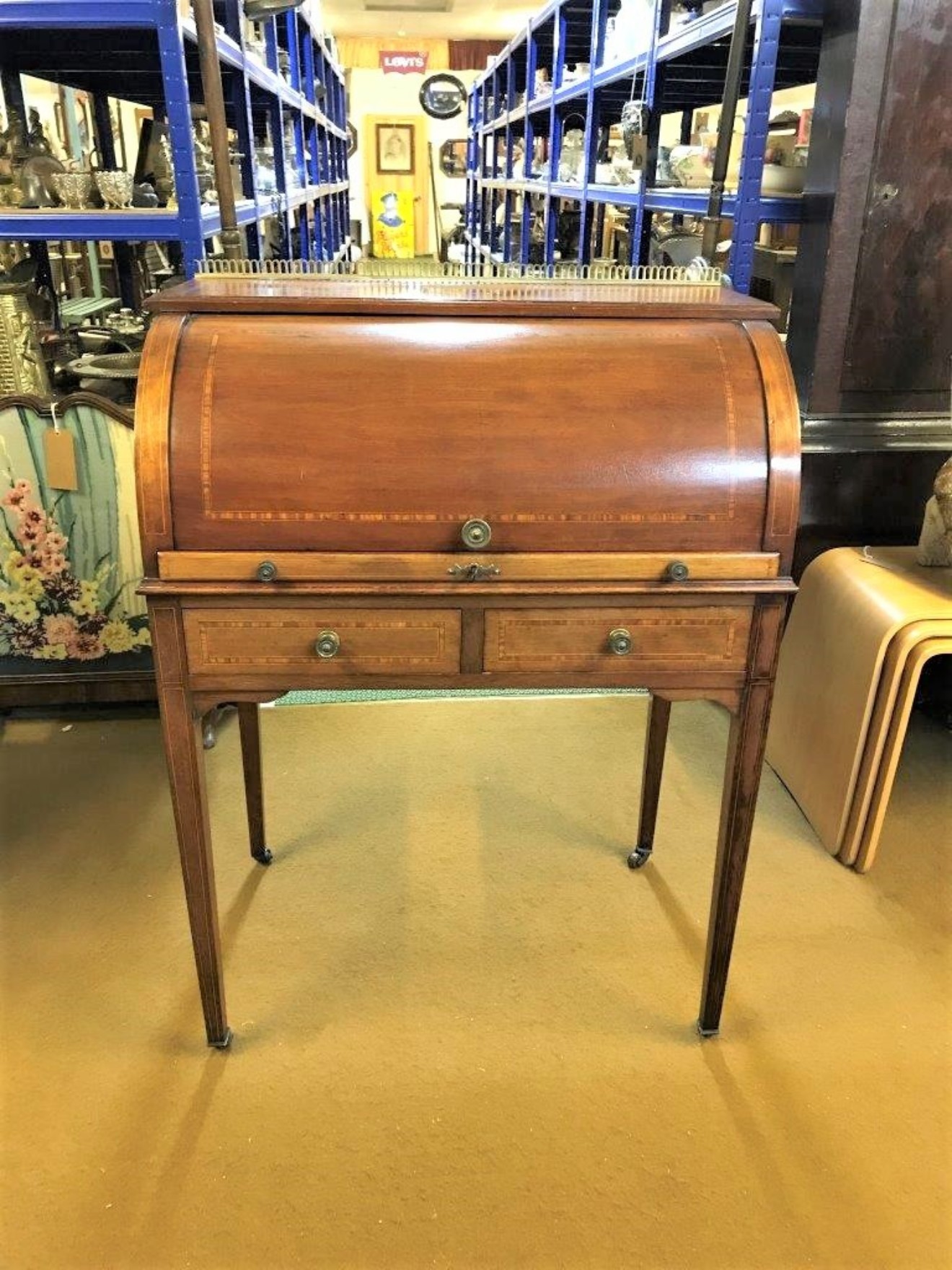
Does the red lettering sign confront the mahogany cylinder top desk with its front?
yes

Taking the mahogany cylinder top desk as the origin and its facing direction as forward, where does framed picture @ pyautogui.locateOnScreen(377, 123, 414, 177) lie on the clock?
The framed picture is roughly at 6 o'clock from the mahogany cylinder top desk.

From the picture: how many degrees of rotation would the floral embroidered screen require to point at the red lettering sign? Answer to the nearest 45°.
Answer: approximately 135° to its left

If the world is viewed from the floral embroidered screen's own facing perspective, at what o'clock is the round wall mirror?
The round wall mirror is roughly at 7 o'clock from the floral embroidered screen.

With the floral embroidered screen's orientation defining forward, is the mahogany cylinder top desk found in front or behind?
in front

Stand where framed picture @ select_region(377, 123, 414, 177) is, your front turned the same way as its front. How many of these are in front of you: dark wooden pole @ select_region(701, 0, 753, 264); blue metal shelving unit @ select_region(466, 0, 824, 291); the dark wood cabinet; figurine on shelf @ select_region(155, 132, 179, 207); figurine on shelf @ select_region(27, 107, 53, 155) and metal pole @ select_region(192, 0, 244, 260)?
6

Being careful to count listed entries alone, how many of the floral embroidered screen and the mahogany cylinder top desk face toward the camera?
2

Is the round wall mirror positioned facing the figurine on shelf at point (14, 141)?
yes

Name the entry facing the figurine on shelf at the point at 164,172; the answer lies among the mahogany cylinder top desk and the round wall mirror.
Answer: the round wall mirror

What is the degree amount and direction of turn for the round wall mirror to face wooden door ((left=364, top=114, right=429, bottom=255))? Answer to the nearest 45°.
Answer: approximately 135° to its right

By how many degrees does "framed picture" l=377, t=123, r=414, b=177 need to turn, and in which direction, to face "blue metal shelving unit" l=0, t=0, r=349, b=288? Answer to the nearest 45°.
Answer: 0° — it already faces it
